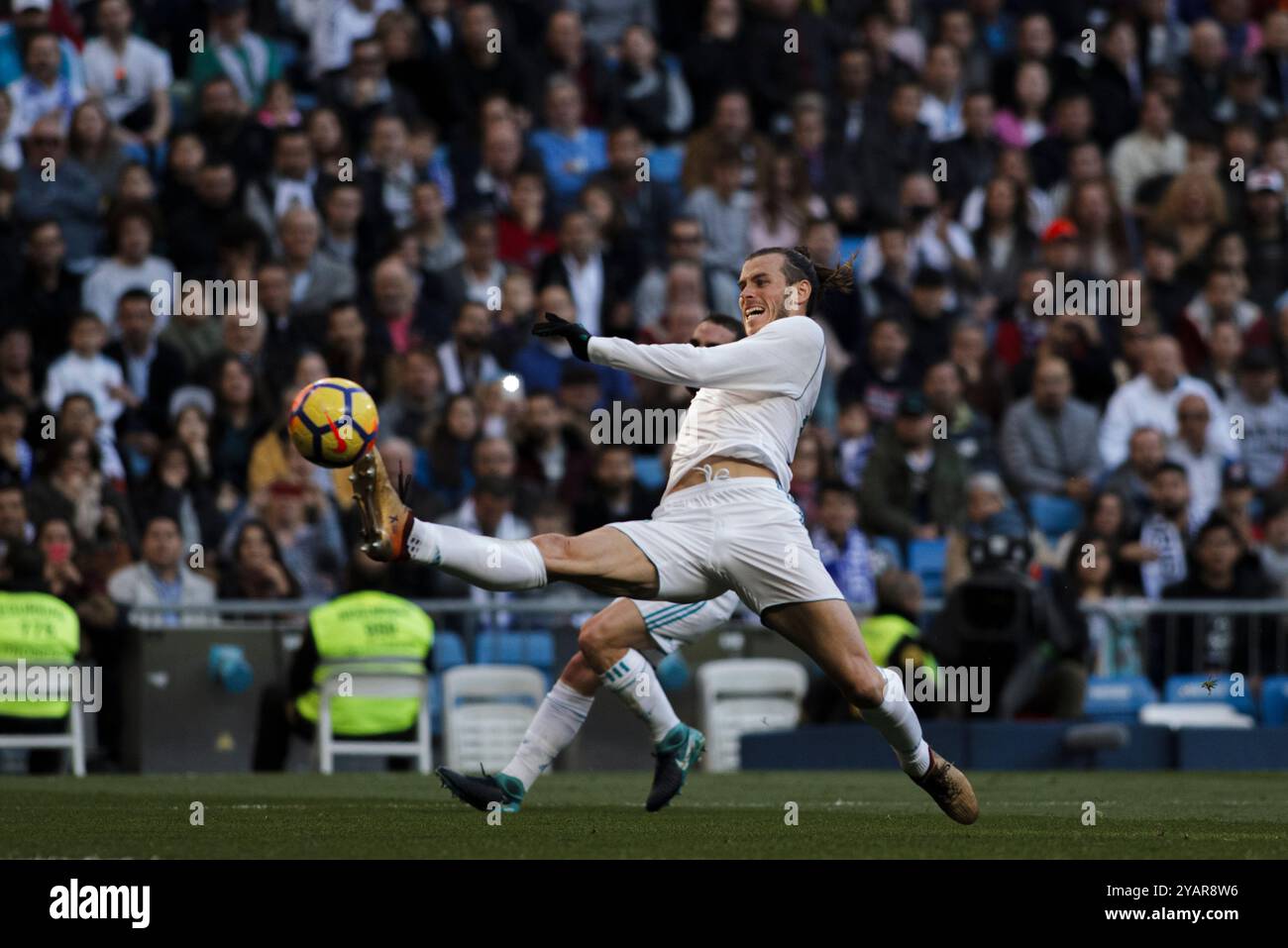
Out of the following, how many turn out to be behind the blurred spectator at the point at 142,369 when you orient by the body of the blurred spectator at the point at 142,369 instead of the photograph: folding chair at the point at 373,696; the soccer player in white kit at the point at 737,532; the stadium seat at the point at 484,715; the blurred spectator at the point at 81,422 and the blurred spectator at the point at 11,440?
0

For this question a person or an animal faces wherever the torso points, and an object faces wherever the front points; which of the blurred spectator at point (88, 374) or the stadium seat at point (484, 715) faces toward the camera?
the blurred spectator

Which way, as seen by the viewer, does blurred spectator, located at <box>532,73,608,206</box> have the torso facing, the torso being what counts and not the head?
toward the camera

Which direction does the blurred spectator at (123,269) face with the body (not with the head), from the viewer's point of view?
toward the camera

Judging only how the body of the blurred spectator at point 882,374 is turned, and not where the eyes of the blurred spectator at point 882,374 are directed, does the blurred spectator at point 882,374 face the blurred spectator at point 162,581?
no

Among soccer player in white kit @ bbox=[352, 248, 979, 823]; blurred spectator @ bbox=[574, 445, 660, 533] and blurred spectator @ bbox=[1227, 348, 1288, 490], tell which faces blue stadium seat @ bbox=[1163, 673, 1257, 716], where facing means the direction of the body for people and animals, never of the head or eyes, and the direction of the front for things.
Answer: blurred spectator @ bbox=[1227, 348, 1288, 490]

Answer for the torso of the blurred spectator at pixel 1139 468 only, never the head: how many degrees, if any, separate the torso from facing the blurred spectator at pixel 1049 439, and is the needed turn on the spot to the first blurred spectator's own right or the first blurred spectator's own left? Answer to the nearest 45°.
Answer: approximately 90° to the first blurred spectator's own right

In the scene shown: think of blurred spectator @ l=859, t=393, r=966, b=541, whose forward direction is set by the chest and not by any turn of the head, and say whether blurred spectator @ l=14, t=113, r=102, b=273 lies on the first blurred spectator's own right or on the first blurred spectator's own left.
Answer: on the first blurred spectator's own right

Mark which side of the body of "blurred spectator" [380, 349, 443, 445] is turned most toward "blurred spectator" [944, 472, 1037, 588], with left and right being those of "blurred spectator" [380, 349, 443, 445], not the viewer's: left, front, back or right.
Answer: left

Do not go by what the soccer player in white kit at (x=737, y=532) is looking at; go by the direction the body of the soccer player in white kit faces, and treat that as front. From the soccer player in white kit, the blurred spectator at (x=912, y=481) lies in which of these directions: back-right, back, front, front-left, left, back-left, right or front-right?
back-right

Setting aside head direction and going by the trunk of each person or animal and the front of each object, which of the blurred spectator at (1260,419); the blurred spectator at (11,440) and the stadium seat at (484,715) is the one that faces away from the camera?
the stadium seat

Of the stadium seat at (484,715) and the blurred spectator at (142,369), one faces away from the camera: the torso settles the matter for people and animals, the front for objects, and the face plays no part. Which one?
the stadium seat

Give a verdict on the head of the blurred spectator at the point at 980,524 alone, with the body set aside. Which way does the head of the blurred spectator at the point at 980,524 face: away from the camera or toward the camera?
toward the camera

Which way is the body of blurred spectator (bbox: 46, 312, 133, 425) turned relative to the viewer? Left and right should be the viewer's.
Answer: facing the viewer

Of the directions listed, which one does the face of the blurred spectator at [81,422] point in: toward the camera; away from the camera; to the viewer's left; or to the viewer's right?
toward the camera

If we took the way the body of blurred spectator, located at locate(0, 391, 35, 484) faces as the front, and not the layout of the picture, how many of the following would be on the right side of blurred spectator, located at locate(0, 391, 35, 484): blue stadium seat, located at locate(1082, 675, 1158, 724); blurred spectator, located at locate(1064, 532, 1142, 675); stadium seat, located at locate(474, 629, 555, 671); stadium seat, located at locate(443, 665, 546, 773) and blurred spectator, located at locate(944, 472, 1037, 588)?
0

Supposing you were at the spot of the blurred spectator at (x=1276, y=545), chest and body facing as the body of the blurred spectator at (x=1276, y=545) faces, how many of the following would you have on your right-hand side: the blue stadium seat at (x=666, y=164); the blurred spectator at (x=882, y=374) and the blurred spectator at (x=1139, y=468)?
3

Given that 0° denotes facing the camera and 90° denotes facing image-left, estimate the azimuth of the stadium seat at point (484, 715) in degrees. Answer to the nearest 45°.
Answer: approximately 180°

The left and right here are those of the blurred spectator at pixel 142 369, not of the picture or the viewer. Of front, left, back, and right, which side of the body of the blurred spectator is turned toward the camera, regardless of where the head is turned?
front

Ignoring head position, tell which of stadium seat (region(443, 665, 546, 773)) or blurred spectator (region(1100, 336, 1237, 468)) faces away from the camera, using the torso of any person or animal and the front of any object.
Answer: the stadium seat

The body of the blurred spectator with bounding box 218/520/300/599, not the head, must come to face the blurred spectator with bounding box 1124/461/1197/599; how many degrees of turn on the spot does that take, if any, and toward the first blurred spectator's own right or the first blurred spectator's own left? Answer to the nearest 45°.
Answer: approximately 90° to the first blurred spectator's own left
